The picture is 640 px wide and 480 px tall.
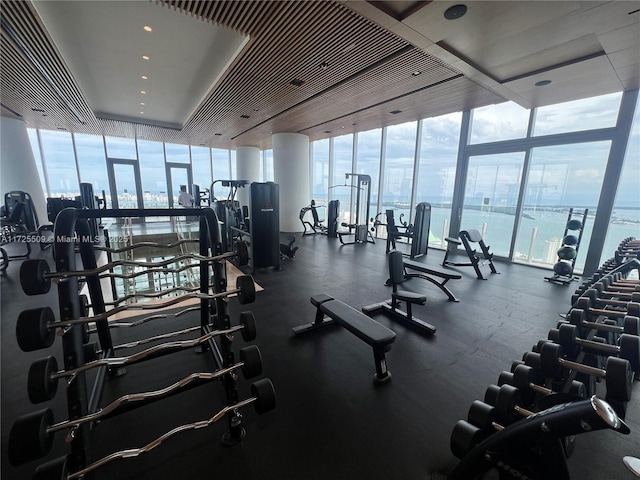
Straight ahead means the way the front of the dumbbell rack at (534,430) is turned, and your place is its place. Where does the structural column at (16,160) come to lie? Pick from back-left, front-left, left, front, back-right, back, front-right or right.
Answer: front

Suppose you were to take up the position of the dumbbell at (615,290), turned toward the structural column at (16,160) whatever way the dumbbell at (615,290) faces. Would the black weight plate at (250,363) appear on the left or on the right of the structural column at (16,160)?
left

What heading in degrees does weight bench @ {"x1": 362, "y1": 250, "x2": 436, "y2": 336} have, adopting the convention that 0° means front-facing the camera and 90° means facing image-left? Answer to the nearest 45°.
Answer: approximately 315°

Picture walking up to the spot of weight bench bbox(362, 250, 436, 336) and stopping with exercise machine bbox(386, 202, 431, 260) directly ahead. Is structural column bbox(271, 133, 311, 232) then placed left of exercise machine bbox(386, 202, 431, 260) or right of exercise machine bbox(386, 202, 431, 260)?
left

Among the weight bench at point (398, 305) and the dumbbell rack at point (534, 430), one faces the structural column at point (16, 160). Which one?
the dumbbell rack

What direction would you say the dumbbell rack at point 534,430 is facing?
to the viewer's left

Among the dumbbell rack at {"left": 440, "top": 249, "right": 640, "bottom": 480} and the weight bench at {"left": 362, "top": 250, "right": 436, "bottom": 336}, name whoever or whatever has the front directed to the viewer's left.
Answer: the dumbbell rack

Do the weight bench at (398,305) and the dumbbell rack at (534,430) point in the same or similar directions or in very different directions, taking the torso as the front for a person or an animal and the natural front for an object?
very different directions

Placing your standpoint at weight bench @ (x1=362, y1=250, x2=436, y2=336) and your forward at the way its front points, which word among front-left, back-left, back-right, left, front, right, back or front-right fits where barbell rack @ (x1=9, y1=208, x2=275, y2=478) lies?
right

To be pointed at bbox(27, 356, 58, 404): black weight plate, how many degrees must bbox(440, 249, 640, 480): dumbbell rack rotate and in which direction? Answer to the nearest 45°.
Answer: approximately 45° to its left

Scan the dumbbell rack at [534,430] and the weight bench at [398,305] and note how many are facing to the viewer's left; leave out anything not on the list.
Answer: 1
